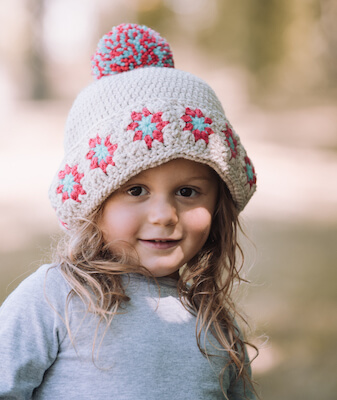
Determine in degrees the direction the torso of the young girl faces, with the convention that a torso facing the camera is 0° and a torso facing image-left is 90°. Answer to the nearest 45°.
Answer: approximately 315°

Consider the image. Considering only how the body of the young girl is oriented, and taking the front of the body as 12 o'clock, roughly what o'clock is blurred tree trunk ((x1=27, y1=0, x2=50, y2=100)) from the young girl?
The blurred tree trunk is roughly at 7 o'clock from the young girl.
